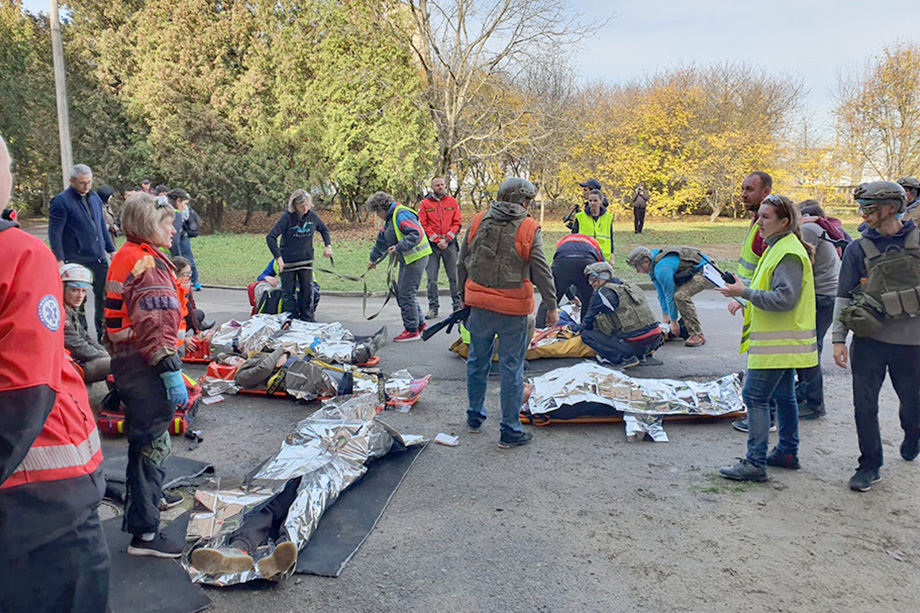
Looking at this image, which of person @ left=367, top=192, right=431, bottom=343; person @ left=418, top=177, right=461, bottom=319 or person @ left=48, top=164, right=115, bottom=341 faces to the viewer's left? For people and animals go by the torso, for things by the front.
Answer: person @ left=367, top=192, right=431, bottom=343

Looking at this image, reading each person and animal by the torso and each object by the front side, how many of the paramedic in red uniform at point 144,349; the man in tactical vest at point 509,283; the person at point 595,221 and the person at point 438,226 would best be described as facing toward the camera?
2

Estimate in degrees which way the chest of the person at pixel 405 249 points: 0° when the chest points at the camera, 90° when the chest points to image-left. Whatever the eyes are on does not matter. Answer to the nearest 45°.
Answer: approximately 90°

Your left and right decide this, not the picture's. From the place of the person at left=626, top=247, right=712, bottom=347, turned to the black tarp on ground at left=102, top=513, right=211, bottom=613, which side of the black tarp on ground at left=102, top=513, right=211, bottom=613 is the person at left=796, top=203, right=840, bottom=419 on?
left

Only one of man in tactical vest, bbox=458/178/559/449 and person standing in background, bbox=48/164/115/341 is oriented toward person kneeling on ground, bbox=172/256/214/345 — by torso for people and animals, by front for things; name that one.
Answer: the person standing in background

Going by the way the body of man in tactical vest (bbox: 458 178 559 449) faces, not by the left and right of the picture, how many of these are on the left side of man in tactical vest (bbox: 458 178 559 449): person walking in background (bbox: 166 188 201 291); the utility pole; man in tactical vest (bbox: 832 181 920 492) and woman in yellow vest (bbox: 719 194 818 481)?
2

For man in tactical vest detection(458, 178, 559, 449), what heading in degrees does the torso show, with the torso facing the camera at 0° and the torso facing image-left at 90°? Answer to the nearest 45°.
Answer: approximately 225°

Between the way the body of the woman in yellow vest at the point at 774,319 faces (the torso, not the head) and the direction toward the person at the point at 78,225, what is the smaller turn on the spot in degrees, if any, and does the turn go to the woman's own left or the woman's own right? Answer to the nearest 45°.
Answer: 0° — they already face them
